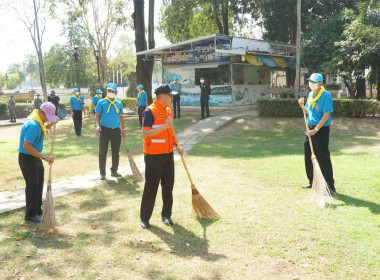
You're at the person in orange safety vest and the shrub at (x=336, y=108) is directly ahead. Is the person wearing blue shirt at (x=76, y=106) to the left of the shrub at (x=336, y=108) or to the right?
left

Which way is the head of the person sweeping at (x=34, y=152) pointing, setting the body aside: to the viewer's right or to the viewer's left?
to the viewer's right

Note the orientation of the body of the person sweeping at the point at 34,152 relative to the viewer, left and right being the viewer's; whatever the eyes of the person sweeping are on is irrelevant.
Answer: facing to the right of the viewer

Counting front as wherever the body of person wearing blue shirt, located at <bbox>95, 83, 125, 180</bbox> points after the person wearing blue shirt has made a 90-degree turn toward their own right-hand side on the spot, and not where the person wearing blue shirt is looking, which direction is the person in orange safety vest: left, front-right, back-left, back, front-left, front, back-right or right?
left

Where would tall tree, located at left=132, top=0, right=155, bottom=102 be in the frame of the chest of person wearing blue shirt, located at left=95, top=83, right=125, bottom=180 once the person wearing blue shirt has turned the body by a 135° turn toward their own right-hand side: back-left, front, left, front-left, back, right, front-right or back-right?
front-right

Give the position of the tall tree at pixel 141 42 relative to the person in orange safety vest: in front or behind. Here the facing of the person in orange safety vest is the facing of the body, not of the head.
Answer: behind

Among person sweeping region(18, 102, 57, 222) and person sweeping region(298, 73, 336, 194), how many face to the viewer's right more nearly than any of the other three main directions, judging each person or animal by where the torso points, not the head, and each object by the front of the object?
1

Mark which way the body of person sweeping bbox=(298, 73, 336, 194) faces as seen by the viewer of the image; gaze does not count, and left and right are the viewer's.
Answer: facing the viewer and to the left of the viewer

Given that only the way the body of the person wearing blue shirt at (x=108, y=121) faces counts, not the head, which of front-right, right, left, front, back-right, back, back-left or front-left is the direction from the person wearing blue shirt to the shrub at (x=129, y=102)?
back

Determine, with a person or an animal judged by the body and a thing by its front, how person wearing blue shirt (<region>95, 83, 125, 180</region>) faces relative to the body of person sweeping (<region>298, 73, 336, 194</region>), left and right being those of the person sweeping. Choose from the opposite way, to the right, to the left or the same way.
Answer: to the left

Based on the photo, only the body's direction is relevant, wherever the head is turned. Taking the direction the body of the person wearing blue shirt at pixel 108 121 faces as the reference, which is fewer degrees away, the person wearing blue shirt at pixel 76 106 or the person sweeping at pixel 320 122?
the person sweeping

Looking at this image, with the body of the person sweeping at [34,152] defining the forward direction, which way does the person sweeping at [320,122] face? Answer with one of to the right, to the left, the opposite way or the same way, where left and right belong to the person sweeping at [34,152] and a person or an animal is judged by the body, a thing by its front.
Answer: the opposite way

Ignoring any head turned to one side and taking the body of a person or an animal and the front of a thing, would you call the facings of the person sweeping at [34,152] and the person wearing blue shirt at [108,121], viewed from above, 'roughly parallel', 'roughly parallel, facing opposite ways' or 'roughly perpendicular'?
roughly perpendicular

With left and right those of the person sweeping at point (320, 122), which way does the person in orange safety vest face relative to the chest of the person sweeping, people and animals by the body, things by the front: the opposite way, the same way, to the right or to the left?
to the left

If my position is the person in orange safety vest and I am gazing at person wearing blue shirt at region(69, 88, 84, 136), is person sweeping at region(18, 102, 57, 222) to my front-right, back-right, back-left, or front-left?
front-left

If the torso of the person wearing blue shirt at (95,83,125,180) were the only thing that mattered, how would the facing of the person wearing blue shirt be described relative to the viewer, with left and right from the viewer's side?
facing the viewer
